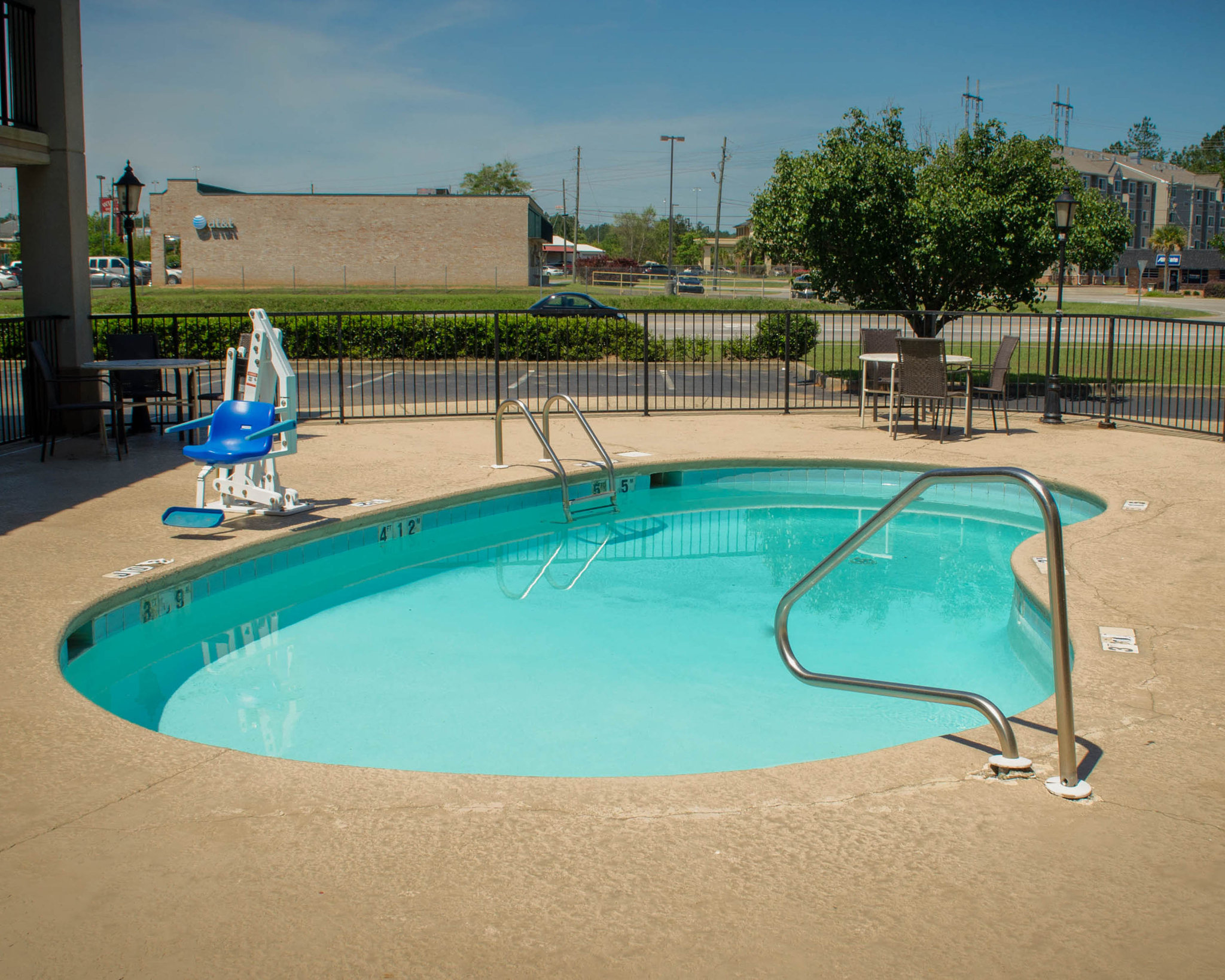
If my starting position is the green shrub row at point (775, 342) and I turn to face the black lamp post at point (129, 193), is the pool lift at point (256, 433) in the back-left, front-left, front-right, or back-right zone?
front-left

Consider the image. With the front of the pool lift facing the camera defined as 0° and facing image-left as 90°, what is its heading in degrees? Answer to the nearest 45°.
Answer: approximately 45°

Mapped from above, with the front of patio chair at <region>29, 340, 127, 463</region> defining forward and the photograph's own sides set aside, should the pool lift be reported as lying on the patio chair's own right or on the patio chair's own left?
on the patio chair's own right

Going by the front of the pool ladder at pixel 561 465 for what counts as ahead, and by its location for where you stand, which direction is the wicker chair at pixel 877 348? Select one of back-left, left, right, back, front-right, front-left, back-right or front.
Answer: left

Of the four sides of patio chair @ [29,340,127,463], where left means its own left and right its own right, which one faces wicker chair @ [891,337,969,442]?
front

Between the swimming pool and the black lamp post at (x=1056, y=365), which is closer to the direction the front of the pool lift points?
the swimming pool

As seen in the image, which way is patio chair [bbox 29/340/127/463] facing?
to the viewer's right

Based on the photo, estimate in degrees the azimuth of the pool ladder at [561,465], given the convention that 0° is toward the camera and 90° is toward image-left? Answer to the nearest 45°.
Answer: approximately 315°

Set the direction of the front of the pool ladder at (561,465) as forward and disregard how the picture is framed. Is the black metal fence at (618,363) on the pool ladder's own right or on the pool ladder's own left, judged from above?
on the pool ladder's own left

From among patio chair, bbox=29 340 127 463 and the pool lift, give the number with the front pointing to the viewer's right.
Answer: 1
